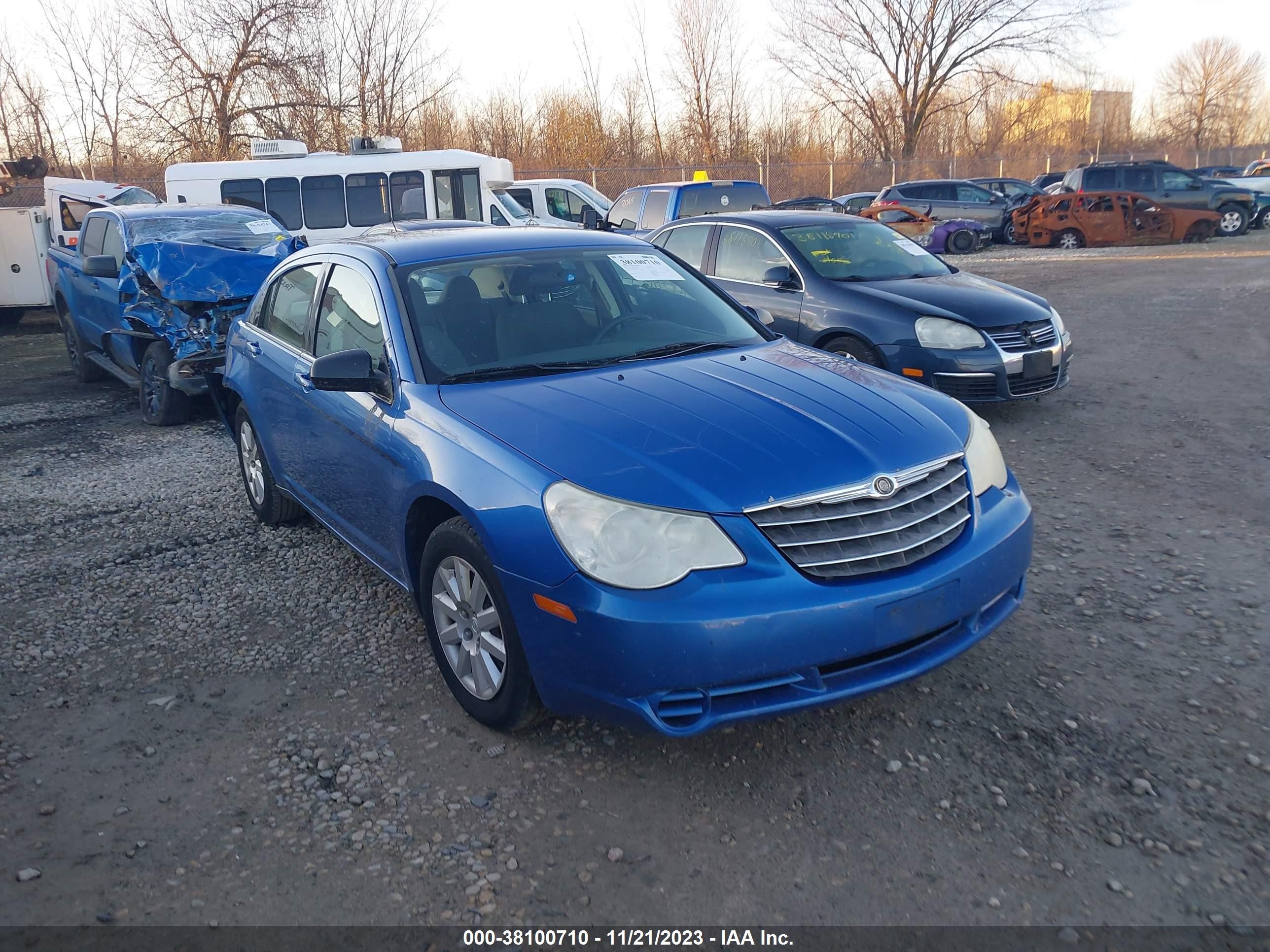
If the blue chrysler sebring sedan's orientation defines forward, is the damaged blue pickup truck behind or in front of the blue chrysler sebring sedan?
behind

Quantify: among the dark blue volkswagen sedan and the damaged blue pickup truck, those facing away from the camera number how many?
0

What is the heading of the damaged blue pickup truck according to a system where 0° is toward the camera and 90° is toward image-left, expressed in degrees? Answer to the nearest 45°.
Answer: approximately 315°

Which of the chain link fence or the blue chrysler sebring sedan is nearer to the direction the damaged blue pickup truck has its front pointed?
the blue chrysler sebring sedan

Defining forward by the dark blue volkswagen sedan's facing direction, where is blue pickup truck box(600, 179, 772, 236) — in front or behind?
behind

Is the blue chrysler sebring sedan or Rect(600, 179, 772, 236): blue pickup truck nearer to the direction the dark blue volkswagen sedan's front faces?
the blue chrysler sebring sedan

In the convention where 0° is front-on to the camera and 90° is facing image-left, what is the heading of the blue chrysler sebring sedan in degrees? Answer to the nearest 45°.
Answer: approximately 315°

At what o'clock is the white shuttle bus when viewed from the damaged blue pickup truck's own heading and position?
The white shuttle bus is roughly at 8 o'clock from the damaged blue pickup truck.

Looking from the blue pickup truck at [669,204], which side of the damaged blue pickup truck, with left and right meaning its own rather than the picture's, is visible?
left
